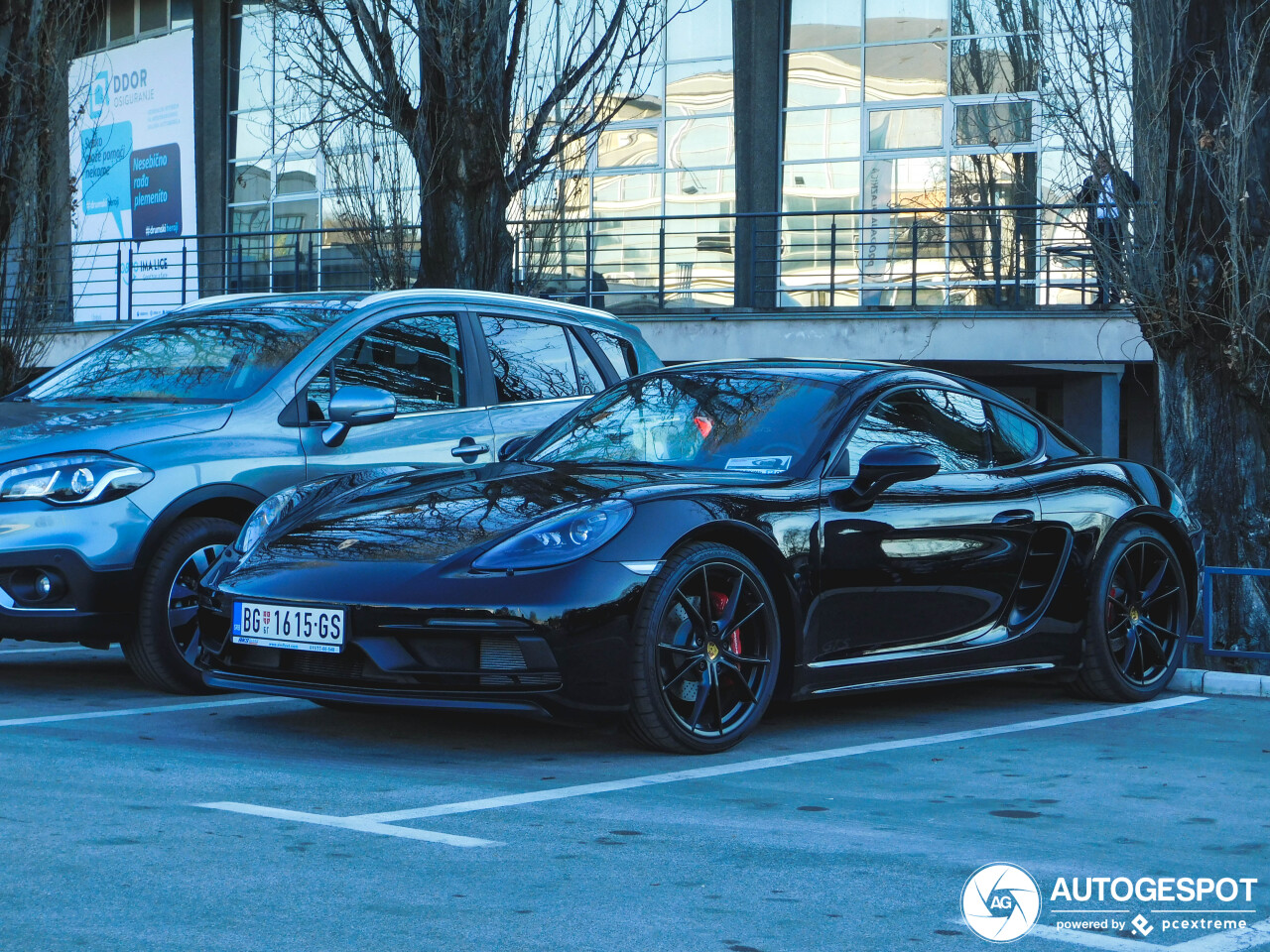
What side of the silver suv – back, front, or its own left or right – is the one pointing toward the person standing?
back

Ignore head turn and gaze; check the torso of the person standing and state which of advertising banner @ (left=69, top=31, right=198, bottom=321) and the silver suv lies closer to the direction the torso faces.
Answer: the silver suv

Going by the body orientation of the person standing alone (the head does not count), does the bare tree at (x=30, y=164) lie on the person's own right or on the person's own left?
on the person's own right

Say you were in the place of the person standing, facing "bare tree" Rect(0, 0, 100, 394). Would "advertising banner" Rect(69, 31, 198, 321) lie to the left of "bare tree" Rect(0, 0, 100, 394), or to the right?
right

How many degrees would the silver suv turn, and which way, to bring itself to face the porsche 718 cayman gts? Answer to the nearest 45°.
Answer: approximately 90° to its left

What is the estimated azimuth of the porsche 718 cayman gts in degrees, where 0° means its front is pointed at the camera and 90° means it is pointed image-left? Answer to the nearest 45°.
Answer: approximately 45°

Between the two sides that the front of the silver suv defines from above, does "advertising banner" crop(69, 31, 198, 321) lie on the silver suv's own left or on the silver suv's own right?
on the silver suv's own right

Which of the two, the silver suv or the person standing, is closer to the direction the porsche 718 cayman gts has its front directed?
the silver suv

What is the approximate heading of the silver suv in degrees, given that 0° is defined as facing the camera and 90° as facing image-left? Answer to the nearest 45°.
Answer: approximately 45°

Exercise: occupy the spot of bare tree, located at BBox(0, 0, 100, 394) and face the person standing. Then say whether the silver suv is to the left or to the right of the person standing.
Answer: right

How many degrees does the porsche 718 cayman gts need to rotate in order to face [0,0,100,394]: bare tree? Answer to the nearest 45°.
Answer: approximately 90° to its right
